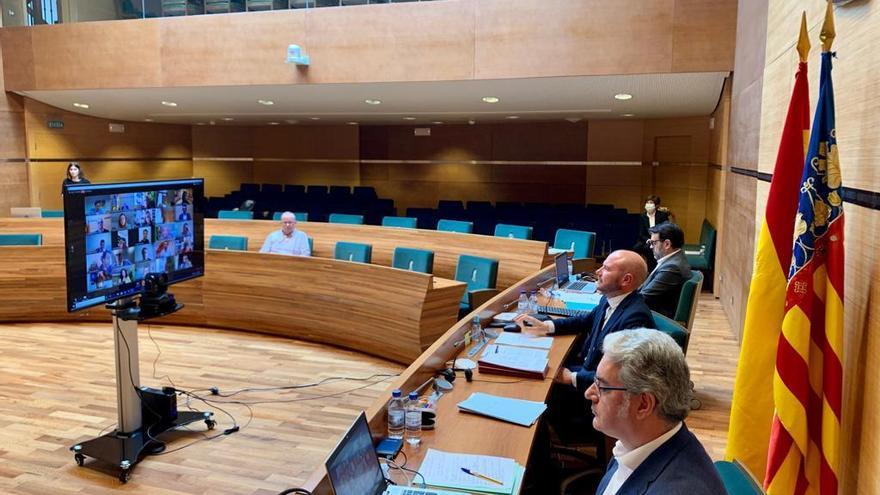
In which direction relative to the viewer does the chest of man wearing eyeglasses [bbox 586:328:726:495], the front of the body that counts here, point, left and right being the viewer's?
facing to the left of the viewer

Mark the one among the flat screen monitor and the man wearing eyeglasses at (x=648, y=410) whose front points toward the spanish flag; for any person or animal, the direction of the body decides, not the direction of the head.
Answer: the flat screen monitor

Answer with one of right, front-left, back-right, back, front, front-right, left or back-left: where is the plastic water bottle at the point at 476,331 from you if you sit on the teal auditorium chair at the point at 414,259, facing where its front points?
front-left

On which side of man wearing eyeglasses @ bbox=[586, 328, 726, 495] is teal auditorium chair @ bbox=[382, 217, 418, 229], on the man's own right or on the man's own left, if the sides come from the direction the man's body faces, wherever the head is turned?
on the man's own right

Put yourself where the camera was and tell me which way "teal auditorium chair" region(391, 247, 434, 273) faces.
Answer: facing the viewer and to the left of the viewer

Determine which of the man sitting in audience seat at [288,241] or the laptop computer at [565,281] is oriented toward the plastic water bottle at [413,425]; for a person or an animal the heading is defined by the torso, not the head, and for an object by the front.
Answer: the man sitting in audience seat

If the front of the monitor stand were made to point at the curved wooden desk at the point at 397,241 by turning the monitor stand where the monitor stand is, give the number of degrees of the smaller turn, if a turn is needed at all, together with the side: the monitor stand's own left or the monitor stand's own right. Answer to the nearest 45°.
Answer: approximately 90° to the monitor stand's own left

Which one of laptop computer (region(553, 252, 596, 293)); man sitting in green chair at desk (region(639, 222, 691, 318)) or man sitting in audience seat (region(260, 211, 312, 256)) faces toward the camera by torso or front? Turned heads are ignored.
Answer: man sitting in audience seat (region(260, 211, 312, 256))

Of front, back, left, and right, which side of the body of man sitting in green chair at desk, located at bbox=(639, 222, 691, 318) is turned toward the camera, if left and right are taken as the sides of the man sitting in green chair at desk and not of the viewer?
left

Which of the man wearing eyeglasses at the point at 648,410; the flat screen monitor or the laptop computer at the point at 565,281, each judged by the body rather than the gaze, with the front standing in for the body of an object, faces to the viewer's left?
the man wearing eyeglasses

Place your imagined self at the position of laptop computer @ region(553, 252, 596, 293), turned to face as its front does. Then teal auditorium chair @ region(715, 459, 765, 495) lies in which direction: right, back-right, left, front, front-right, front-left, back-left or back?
right

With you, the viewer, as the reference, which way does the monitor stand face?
facing the viewer and to the right of the viewer

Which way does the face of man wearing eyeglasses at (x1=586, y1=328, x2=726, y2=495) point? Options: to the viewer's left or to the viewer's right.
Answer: to the viewer's left

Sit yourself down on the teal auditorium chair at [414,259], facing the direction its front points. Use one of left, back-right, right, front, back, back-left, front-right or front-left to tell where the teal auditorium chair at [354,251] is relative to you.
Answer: right

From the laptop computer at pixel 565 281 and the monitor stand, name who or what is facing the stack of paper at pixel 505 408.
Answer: the monitor stand

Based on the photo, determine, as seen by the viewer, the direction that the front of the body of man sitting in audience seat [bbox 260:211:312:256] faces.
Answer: toward the camera

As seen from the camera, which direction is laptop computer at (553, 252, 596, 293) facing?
to the viewer's right

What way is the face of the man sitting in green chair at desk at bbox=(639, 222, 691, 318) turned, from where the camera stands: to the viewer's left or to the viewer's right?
to the viewer's left

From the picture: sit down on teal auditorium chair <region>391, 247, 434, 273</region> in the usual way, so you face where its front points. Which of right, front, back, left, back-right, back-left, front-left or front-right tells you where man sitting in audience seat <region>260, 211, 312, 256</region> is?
right
